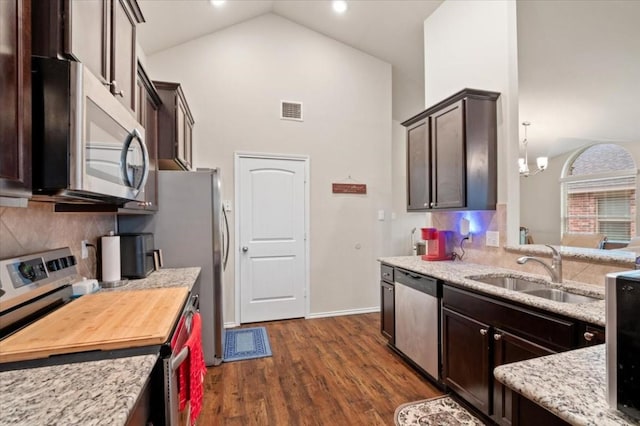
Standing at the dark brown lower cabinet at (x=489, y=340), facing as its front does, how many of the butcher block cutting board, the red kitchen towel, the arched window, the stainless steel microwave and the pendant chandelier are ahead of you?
3

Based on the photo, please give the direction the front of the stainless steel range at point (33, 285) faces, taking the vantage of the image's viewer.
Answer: facing the viewer and to the right of the viewer

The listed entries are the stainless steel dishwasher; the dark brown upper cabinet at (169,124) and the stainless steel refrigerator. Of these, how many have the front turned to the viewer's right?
2

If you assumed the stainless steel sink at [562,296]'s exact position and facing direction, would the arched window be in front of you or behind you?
behind

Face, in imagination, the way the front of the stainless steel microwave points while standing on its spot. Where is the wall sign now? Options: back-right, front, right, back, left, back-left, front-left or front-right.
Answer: left

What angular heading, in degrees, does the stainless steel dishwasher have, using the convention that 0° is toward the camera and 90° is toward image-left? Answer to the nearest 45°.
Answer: approximately 45°

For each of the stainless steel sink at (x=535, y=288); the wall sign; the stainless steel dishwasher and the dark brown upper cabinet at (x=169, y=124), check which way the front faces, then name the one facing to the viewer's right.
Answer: the dark brown upper cabinet

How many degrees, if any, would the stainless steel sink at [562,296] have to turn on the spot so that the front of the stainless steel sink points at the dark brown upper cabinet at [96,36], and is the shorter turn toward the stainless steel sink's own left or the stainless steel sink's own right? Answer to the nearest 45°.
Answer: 0° — it already faces it

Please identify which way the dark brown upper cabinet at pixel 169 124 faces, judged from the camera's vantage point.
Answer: facing to the right of the viewer

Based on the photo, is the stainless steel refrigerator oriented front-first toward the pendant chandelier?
yes

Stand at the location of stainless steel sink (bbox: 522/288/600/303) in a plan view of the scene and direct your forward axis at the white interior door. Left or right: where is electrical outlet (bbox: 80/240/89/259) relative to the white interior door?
left
